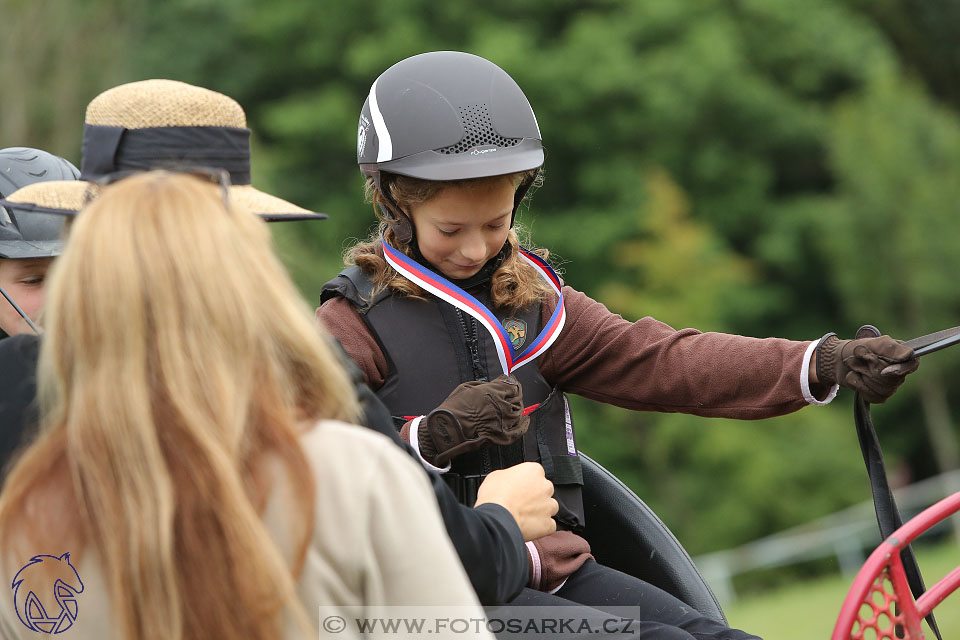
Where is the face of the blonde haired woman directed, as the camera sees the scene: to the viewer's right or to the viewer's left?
to the viewer's right

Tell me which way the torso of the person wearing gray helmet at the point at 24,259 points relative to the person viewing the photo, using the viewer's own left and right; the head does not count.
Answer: facing to the right of the viewer

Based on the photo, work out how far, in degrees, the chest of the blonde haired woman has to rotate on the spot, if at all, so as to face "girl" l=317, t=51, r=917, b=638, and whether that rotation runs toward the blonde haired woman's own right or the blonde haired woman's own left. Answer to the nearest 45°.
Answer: approximately 45° to the blonde haired woman's own right

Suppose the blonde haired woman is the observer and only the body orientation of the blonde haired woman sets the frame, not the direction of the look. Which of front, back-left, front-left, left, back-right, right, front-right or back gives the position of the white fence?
front-right

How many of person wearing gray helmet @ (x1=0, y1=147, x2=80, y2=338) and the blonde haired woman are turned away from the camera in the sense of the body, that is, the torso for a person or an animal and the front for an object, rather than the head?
1

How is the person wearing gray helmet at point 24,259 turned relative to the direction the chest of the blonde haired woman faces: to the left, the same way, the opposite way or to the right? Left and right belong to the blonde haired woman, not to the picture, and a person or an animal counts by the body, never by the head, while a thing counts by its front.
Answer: to the right

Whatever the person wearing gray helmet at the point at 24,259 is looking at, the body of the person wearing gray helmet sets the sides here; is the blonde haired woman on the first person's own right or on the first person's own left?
on the first person's own right

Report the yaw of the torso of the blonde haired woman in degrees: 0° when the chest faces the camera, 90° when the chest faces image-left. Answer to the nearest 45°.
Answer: approximately 180°

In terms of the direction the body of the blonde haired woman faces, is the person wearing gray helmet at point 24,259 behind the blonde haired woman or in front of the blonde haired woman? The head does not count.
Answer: in front
